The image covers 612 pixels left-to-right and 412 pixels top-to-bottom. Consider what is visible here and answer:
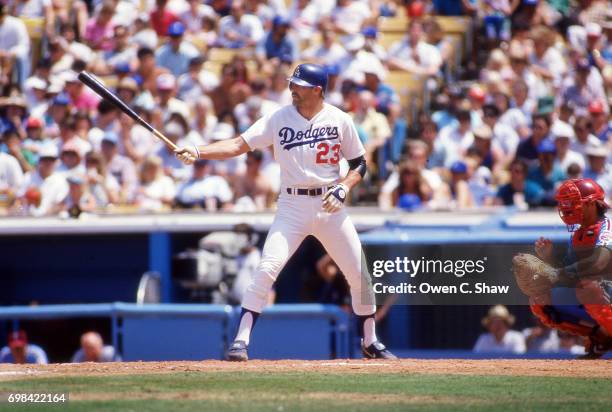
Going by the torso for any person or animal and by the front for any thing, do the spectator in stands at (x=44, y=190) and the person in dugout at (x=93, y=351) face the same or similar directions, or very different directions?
same or similar directions

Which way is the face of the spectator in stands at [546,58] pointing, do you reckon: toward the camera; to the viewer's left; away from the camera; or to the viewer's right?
toward the camera

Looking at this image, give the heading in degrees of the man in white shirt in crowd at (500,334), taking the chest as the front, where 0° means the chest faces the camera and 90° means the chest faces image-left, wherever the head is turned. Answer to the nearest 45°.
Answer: approximately 0°

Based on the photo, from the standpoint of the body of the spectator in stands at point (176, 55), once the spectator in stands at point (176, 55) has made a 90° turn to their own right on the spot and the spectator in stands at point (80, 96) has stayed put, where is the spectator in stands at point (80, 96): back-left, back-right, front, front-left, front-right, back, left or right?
front

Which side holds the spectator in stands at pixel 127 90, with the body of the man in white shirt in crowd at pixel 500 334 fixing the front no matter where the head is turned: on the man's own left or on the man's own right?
on the man's own right

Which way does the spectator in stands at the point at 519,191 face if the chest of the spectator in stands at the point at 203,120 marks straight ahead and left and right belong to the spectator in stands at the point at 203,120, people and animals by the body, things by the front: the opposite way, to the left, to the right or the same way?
the same way

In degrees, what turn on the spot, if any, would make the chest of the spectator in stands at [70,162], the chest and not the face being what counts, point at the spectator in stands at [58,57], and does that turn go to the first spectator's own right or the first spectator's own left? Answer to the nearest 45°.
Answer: approximately 180°

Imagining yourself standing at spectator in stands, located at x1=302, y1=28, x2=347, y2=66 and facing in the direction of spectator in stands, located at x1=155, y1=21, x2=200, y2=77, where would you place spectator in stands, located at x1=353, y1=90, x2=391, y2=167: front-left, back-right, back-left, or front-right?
back-left

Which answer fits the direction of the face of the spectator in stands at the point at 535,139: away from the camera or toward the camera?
toward the camera

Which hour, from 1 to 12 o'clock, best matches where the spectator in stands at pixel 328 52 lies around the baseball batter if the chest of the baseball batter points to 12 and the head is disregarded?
The spectator in stands is roughly at 6 o'clock from the baseball batter.

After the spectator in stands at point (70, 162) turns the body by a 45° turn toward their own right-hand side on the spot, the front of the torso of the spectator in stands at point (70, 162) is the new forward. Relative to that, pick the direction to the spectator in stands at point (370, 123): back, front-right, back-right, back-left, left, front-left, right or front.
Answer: back-left

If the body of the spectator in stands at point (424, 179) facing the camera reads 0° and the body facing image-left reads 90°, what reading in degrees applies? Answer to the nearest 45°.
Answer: approximately 0°

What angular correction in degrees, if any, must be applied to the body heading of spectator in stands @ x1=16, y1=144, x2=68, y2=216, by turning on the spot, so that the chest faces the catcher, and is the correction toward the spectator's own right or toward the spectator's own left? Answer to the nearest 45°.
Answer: approximately 45° to the spectator's own left

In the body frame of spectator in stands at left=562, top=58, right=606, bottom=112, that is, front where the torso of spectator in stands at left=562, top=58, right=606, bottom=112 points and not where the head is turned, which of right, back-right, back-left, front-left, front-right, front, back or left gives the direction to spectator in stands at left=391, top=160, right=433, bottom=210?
front-right

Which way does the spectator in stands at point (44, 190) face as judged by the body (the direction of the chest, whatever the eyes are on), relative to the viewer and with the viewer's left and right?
facing the viewer

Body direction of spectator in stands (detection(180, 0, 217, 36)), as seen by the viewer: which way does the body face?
toward the camera

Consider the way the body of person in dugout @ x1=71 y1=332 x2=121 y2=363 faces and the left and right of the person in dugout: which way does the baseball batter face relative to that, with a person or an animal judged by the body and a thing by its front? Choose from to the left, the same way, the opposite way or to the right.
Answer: the same way

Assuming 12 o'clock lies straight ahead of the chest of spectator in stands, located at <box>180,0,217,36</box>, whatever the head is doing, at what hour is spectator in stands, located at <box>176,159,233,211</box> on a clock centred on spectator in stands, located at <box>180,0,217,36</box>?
spectator in stands, located at <box>176,159,233,211</box> is roughly at 12 o'clock from spectator in stands, located at <box>180,0,217,36</box>.

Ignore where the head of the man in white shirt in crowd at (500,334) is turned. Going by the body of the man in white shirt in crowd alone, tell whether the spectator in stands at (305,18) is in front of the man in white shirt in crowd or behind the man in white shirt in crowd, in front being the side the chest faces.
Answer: behind

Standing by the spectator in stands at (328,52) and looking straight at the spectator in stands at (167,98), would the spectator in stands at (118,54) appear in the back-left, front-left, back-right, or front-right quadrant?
front-right

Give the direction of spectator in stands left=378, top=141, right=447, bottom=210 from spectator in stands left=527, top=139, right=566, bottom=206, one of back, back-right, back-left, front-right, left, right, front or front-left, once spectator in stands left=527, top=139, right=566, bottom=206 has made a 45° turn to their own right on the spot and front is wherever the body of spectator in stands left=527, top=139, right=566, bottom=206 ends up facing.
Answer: front-right

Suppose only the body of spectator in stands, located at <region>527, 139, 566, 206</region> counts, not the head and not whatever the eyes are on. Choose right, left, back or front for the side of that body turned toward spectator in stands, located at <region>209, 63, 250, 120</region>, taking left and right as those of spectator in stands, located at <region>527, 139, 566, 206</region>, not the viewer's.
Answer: right
